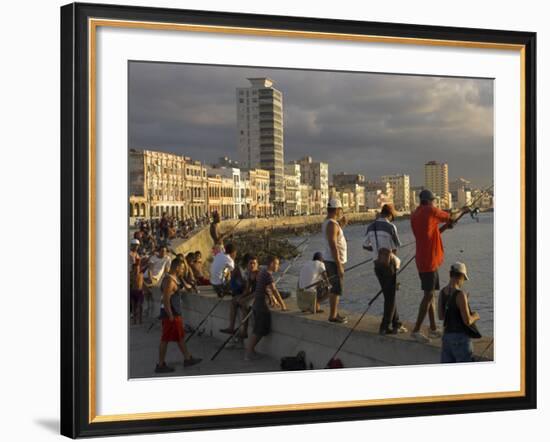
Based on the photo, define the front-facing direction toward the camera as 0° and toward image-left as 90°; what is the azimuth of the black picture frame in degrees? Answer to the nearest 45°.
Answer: approximately 315°
